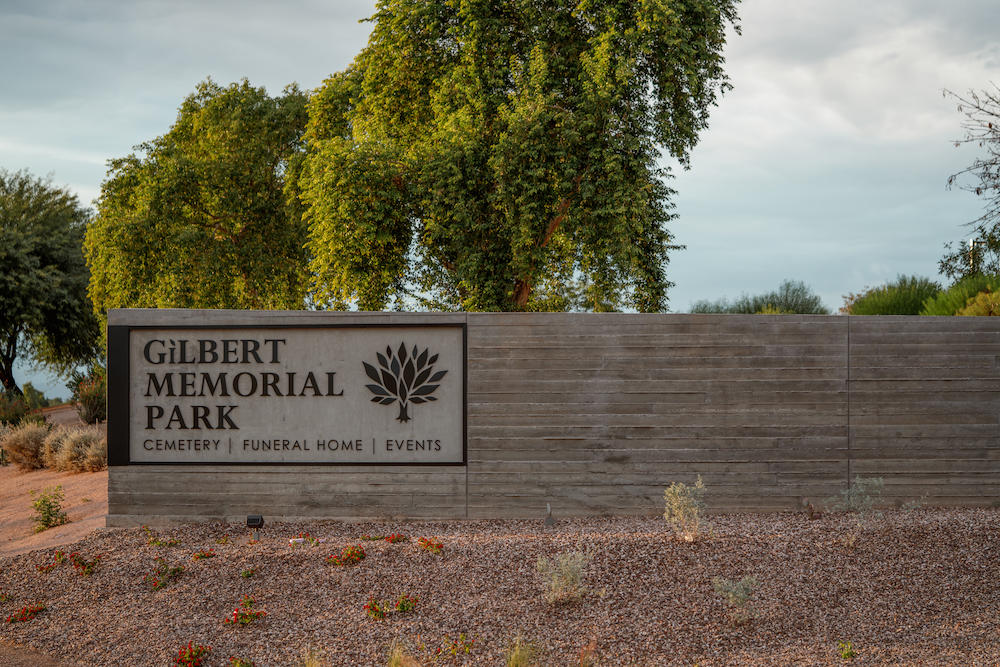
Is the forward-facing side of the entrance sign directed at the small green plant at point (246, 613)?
yes

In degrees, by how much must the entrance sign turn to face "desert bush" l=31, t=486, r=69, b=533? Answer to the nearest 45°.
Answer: approximately 135° to its right

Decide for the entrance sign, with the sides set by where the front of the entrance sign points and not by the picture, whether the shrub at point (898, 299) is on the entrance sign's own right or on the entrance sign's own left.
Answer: on the entrance sign's own left

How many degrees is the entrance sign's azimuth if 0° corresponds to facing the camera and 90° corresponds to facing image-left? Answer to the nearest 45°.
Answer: approximately 0°

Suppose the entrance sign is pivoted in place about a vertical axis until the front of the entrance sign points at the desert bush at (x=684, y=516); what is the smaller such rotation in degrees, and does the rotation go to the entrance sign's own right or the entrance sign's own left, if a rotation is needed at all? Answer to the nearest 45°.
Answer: approximately 45° to the entrance sign's own left

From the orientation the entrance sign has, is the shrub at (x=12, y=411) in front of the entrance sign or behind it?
behind

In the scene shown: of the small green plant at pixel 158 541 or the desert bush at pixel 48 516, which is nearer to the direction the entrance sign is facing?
the small green plant

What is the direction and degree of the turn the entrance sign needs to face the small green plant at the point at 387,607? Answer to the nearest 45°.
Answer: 0° — it already faces it
